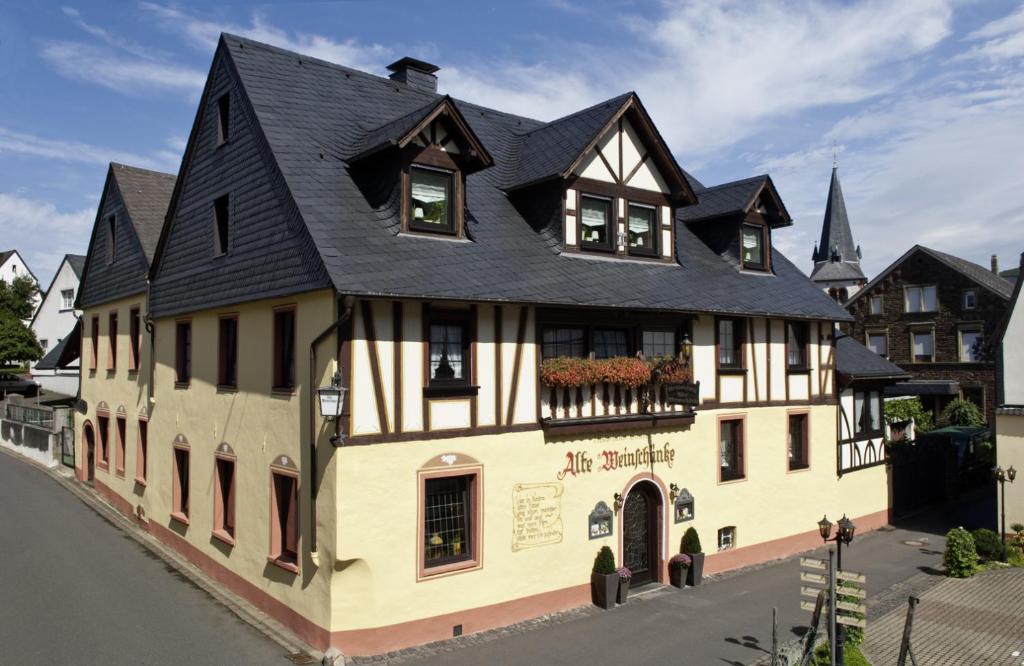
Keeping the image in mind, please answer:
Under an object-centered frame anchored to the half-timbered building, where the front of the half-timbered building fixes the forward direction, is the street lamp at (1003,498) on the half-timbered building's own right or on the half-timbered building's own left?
on the half-timbered building's own left

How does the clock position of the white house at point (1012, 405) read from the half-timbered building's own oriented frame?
The white house is roughly at 10 o'clock from the half-timbered building.

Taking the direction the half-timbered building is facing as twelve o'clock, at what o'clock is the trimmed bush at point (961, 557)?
The trimmed bush is roughly at 10 o'clock from the half-timbered building.

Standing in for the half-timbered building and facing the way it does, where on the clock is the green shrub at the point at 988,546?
The green shrub is roughly at 10 o'clock from the half-timbered building.

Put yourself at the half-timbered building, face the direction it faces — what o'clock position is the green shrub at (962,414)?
The green shrub is roughly at 9 o'clock from the half-timbered building.

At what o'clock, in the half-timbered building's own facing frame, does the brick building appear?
The brick building is roughly at 9 o'clock from the half-timbered building.

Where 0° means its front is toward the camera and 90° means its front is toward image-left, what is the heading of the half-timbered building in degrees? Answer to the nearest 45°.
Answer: approximately 315°

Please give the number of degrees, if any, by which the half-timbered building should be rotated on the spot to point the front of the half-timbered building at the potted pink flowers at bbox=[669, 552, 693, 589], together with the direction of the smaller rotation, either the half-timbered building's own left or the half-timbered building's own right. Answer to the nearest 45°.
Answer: approximately 45° to the half-timbered building's own left

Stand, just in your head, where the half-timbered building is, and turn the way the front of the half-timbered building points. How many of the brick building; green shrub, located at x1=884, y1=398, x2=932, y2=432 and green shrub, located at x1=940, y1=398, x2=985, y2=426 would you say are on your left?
3

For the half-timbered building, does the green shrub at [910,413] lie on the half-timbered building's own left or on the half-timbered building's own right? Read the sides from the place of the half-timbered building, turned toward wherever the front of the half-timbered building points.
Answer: on the half-timbered building's own left
